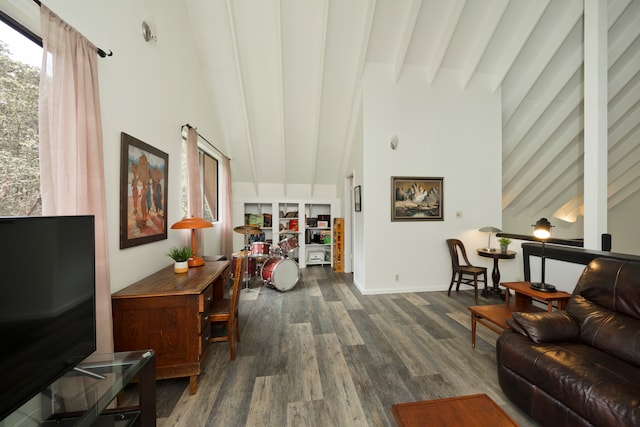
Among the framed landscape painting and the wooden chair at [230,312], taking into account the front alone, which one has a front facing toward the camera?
the framed landscape painting

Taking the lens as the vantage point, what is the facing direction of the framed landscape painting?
facing the viewer

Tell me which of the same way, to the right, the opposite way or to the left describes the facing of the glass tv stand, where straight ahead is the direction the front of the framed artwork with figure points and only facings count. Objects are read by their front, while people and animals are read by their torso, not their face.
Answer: the same way

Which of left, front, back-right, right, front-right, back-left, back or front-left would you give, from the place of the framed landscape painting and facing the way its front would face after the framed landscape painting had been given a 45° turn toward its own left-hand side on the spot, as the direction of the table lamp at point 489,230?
front-left

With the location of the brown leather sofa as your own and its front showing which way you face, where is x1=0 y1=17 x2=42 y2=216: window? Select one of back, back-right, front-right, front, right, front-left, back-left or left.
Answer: front

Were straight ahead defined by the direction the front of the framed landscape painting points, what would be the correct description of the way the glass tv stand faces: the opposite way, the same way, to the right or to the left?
to the left

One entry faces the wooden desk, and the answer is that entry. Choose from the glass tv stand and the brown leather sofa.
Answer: the brown leather sofa

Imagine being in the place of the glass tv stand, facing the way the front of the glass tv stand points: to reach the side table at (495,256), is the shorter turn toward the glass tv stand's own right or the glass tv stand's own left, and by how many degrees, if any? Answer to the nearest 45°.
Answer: approximately 45° to the glass tv stand's own left

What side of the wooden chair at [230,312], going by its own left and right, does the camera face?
left

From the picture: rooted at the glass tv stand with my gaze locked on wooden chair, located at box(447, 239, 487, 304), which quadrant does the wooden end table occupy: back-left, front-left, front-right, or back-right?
front-right

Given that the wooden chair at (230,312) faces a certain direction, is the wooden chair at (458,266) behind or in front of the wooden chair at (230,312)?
behind

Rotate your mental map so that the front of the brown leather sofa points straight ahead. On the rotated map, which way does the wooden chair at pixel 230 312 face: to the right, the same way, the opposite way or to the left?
the same way

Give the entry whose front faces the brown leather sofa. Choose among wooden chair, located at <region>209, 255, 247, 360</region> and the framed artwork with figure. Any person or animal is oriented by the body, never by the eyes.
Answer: the framed artwork with figure

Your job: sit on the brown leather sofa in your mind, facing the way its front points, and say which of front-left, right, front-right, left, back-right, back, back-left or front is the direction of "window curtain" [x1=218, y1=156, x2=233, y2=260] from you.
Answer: front-right

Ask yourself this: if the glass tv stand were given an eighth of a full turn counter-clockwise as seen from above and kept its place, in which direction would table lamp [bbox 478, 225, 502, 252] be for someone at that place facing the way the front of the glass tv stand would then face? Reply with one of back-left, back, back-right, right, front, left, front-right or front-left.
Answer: front

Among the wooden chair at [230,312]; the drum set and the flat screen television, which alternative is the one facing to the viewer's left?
the wooden chair

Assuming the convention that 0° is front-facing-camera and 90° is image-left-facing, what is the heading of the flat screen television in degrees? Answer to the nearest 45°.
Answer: approximately 315°

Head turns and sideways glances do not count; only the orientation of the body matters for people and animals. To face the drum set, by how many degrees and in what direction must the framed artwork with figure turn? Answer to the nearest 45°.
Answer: approximately 90° to its left
